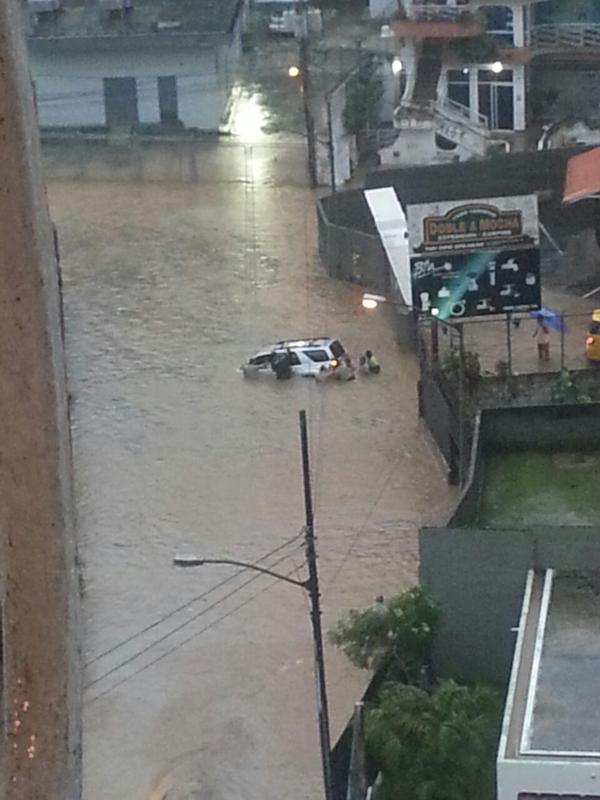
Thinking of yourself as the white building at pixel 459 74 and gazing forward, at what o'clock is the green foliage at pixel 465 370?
The green foliage is roughly at 12 o'clock from the white building.

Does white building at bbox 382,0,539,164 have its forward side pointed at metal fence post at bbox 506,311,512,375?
yes

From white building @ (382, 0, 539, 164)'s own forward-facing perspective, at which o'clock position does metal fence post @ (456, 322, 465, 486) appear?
The metal fence post is roughly at 12 o'clock from the white building.

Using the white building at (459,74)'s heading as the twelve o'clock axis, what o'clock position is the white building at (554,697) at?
the white building at (554,697) is roughly at 12 o'clock from the white building at (459,74).

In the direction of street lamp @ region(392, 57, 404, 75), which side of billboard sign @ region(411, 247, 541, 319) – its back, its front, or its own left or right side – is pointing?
back

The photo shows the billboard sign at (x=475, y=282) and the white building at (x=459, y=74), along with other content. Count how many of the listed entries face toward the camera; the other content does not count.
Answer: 2

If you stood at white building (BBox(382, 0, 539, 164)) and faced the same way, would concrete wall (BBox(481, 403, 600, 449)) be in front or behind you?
in front

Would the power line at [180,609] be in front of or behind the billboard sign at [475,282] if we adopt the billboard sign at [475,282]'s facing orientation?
in front

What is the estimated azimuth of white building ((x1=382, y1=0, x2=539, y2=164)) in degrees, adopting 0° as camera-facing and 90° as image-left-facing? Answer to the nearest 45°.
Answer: approximately 0°

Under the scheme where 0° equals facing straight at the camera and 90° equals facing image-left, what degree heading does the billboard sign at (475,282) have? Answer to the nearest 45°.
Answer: approximately 0°

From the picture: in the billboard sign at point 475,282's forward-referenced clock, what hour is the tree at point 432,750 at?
The tree is roughly at 12 o'clock from the billboard sign.

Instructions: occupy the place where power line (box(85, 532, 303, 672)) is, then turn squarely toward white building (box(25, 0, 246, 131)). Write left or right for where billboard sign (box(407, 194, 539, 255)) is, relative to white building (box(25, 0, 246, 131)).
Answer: right
